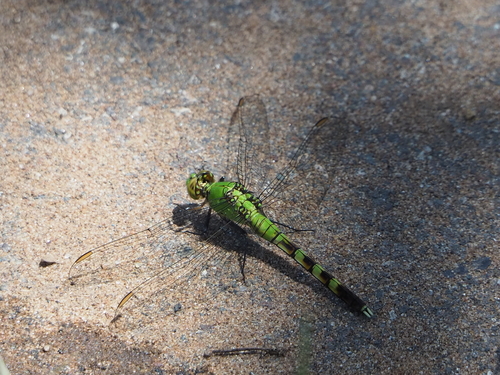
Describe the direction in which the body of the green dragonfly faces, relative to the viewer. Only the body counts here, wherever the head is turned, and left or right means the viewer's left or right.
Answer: facing away from the viewer and to the left of the viewer
